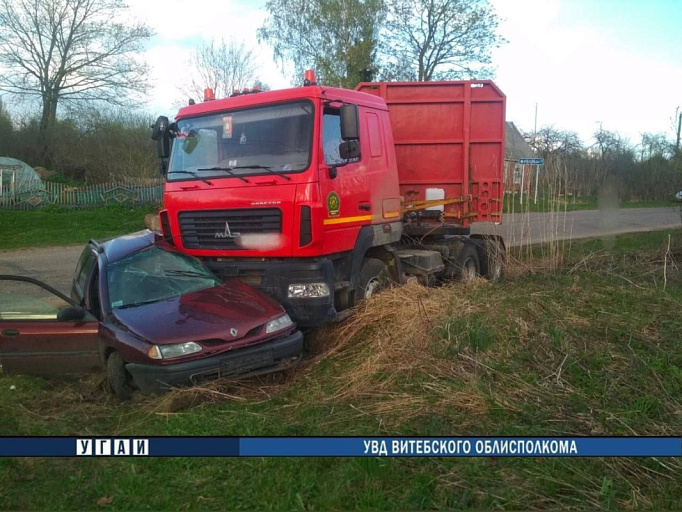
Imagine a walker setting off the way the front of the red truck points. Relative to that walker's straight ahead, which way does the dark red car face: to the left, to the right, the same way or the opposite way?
to the left

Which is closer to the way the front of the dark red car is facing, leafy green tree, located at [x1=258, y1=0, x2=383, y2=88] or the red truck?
the red truck

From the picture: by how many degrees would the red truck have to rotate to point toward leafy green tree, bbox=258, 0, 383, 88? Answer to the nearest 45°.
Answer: approximately 135° to its right

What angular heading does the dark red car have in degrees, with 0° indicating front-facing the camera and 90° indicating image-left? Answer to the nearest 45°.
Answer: approximately 315°

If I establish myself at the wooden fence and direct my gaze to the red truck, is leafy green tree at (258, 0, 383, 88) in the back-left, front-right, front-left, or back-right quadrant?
back-left

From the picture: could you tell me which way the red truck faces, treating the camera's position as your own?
facing the viewer and to the left of the viewer

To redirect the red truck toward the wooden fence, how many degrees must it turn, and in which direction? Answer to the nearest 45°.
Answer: approximately 90° to its right

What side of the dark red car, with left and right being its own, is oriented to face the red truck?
left

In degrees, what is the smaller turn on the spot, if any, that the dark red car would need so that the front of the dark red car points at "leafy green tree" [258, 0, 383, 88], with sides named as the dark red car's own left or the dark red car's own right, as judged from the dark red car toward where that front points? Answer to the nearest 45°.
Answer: approximately 135° to the dark red car's own left

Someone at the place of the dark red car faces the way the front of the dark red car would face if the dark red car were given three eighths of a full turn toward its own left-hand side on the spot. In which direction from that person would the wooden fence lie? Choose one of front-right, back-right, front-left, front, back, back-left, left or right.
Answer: front

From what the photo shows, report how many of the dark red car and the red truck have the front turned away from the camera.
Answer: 0

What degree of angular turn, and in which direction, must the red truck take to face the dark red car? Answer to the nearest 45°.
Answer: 0° — it already faces it
